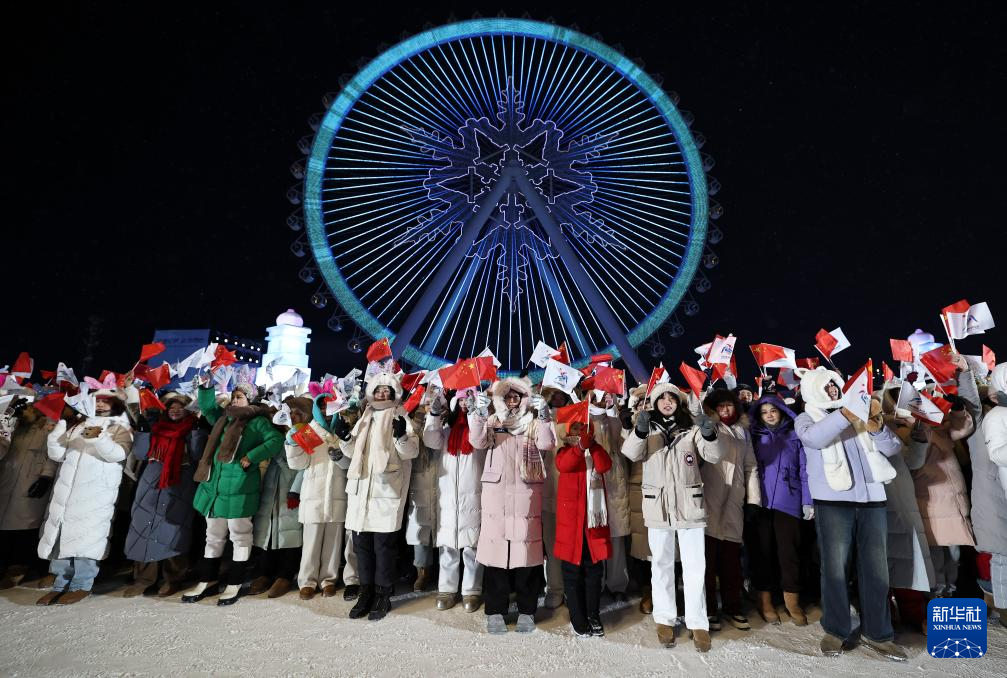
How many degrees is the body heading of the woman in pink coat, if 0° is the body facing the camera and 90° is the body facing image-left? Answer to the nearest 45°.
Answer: approximately 0°
